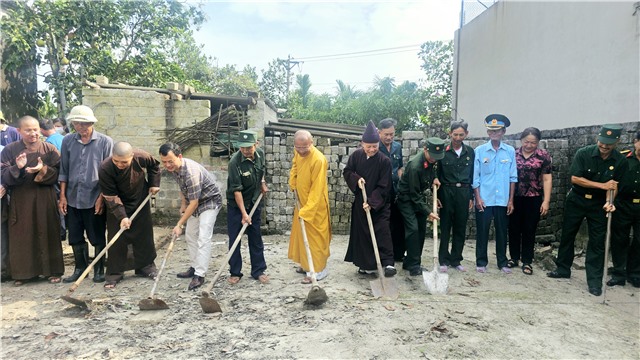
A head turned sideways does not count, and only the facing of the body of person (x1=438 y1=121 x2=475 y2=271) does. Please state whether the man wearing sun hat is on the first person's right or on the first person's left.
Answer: on the first person's right

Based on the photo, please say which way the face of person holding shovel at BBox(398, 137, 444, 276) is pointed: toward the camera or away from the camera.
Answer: toward the camera

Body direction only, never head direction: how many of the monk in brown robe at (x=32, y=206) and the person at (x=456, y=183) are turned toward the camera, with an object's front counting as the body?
2

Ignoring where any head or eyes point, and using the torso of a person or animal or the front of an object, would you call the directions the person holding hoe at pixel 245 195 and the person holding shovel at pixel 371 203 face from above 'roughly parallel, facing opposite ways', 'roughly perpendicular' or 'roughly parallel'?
roughly parallel

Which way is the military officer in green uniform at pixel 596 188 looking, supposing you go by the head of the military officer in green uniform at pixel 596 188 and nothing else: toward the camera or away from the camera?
toward the camera

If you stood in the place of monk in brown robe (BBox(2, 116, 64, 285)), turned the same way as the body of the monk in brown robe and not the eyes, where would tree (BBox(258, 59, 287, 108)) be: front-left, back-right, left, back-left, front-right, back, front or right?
back-left

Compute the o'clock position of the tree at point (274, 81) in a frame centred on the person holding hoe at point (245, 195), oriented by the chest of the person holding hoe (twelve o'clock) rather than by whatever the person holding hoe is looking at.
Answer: The tree is roughly at 6 o'clock from the person holding hoe.

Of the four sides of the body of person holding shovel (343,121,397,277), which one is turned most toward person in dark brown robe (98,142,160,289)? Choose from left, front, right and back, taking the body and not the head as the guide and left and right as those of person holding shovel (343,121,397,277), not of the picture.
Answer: right

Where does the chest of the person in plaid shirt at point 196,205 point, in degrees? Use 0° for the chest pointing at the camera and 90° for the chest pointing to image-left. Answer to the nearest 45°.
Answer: approximately 45°

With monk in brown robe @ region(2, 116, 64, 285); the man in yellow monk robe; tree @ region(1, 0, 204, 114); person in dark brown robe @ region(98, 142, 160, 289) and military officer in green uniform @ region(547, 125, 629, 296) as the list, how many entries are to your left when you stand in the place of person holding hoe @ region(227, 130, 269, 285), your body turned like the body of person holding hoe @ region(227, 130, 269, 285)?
2

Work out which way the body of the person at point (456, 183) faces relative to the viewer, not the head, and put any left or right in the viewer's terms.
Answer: facing the viewer

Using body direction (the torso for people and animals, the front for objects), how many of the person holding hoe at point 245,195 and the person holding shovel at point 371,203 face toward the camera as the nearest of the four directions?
2

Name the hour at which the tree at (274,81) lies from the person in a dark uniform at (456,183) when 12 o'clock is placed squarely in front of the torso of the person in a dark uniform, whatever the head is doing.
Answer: The tree is roughly at 5 o'clock from the person in a dark uniform.

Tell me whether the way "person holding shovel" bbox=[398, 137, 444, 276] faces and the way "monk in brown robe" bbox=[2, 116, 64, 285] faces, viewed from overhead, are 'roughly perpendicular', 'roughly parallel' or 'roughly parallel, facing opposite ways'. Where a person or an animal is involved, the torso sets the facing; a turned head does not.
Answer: roughly parallel

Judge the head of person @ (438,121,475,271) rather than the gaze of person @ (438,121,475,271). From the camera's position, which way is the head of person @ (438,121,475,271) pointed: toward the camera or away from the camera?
toward the camera

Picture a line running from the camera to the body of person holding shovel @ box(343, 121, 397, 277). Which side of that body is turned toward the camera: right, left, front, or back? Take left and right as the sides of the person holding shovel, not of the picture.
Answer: front

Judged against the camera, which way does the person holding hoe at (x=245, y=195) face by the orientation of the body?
toward the camera
